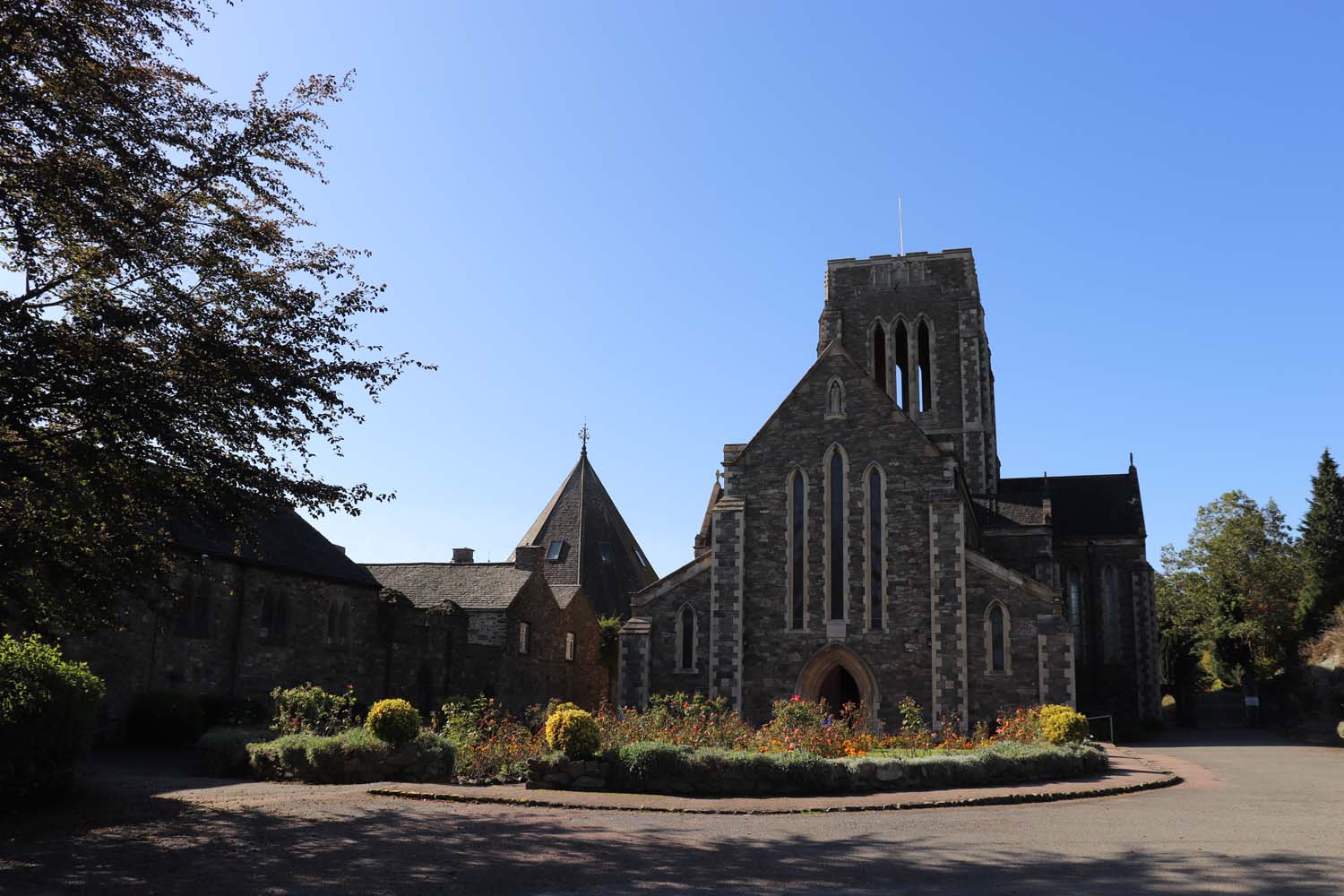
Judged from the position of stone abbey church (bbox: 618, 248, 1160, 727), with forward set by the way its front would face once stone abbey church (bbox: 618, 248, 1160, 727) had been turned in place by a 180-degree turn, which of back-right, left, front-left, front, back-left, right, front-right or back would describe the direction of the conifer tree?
front-right

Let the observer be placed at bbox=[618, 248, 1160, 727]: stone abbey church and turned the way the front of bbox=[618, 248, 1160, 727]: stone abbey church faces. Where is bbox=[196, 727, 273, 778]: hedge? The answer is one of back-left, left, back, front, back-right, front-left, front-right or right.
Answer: front-right

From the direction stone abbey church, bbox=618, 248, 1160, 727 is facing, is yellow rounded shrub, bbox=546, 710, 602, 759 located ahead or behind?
ahead

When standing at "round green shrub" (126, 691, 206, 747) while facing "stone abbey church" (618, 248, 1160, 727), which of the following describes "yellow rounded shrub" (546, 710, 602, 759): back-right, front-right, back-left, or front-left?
front-right

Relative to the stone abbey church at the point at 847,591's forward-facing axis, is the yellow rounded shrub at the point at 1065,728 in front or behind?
in front

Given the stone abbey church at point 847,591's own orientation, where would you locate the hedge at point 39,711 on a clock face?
The hedge is roughly at 1 o'clock from the stone abbey church.

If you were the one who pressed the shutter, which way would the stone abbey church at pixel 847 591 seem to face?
facing the viewer
